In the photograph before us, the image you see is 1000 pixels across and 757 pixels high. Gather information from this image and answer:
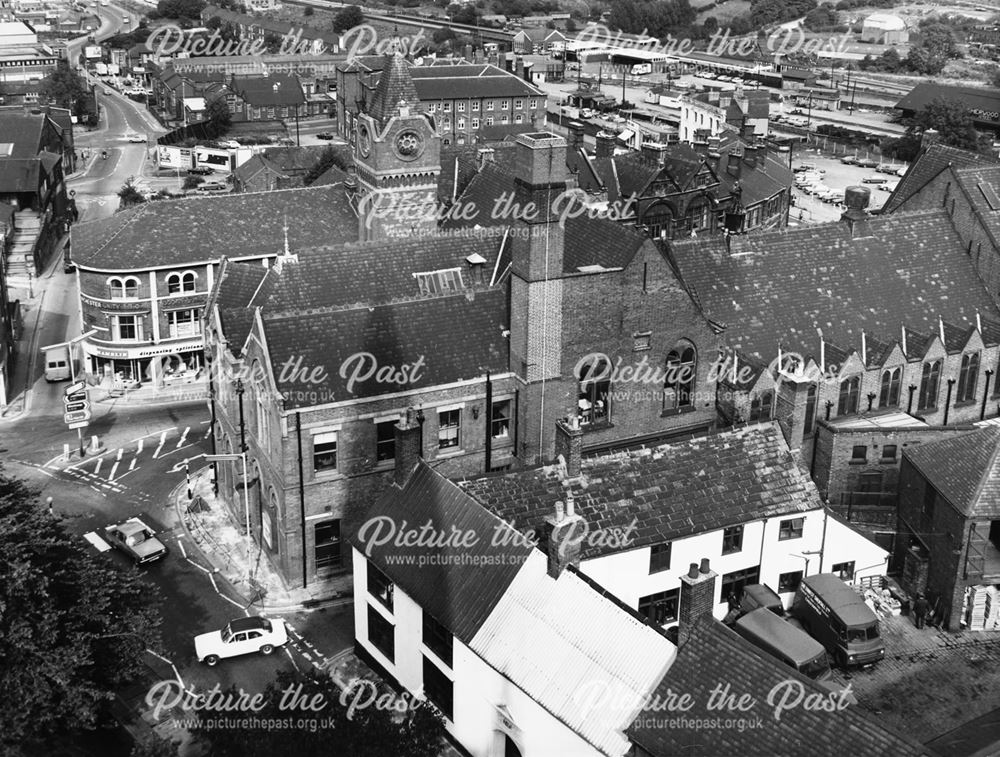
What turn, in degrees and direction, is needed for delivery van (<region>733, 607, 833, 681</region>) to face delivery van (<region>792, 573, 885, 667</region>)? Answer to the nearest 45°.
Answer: approximately 90° to its left

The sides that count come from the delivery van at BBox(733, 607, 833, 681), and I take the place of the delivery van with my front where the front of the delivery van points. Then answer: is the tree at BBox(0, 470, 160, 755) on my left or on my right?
on my right

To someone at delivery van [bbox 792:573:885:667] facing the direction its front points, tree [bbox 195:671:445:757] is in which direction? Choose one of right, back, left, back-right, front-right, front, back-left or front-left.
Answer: right

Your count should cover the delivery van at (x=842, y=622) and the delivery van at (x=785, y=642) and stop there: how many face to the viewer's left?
0

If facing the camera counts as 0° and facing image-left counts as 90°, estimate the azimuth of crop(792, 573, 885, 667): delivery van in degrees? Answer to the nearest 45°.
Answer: approximately 315°

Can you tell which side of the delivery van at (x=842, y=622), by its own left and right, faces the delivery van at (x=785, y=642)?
right
